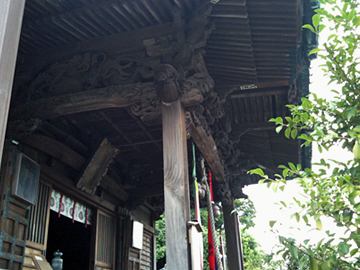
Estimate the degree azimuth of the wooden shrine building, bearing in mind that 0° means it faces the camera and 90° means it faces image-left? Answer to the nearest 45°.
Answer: approximately 315°
